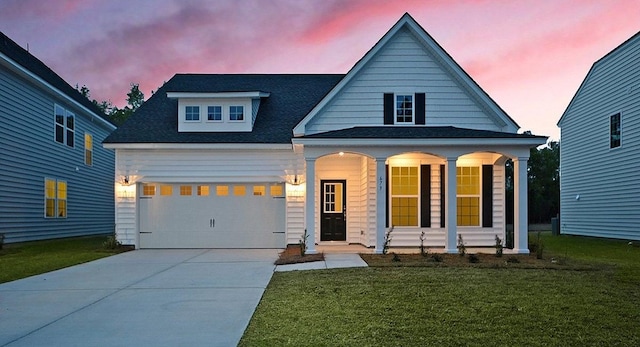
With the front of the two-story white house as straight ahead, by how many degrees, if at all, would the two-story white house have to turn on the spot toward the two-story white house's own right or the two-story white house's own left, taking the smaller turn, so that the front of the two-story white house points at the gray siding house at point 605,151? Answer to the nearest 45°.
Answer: approximately 135° to the two-story white house's own left

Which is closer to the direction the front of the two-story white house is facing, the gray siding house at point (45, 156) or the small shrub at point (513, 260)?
the small shrub

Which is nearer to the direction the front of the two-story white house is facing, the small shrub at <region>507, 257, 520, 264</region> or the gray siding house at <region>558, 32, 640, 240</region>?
the small shrub

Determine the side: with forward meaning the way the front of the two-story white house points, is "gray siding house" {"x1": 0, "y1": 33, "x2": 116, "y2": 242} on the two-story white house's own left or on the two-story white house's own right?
on the two-story white house's own right

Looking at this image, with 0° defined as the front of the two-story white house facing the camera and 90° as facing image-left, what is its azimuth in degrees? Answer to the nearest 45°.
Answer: approximately 0°

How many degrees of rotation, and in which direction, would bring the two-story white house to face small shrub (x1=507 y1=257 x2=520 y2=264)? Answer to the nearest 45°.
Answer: approximately 45° to its left
